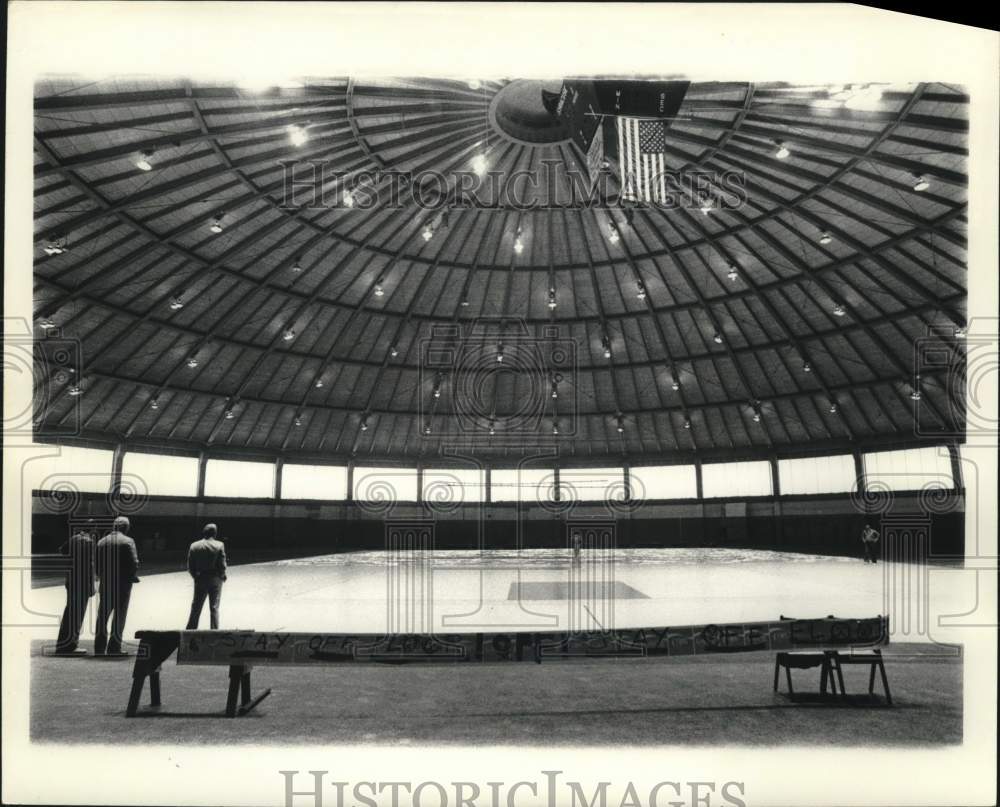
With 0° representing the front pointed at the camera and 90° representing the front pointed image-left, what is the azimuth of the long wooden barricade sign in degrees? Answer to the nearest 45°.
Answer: approximately 0°

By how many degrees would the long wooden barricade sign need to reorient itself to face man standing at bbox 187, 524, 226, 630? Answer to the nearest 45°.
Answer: approximately 135° to its right

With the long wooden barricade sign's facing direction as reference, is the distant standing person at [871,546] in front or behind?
behind

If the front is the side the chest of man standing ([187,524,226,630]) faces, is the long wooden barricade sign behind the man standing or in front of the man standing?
behind

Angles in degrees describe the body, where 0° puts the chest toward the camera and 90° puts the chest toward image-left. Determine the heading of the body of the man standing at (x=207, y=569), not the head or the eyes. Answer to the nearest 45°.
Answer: approximately 180°

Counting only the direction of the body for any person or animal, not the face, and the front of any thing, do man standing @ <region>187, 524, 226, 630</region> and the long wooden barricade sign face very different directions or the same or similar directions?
very different directions

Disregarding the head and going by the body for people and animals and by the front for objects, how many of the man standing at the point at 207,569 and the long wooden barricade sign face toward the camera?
1
